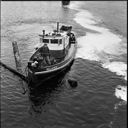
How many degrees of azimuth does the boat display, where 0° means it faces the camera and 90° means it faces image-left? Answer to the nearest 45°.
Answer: approximately 45°
